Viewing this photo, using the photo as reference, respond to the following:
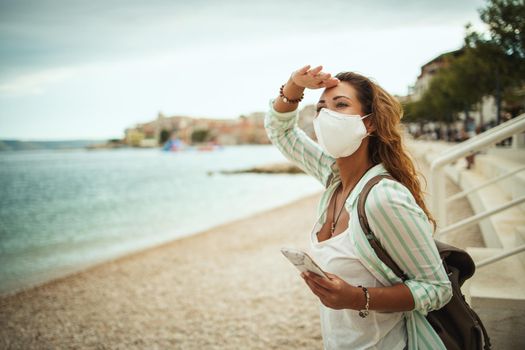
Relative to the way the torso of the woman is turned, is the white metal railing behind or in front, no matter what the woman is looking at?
behind

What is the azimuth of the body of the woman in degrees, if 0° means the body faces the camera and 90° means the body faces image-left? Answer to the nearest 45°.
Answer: approximately 45°
